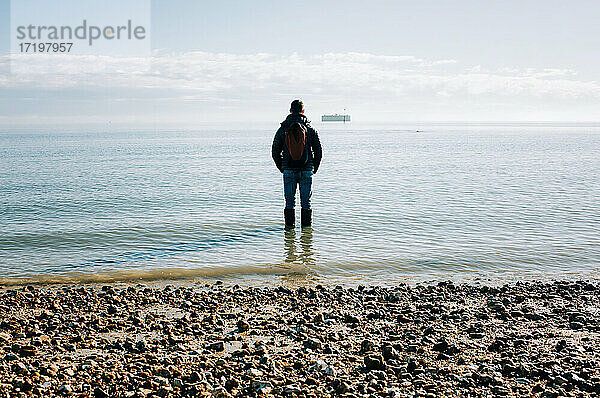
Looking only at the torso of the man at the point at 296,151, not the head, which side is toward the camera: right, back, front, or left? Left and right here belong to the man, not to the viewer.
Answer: back
